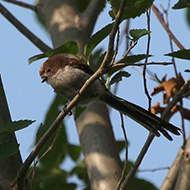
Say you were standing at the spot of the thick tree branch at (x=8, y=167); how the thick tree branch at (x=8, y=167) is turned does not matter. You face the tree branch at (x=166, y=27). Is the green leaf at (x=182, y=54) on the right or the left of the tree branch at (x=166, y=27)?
right

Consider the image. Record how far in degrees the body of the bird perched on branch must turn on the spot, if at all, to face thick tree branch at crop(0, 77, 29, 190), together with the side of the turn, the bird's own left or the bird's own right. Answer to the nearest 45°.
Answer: approximately 45° to the bird's own left

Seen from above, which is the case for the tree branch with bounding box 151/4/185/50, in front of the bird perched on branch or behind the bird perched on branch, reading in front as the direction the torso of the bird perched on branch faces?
behind

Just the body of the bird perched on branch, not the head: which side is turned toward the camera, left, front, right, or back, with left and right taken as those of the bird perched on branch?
left

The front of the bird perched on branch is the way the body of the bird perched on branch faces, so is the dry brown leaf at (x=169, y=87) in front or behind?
behind

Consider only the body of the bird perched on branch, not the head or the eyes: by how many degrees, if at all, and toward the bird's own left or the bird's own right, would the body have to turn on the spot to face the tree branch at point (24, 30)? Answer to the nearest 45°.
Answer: approximately 45° to the bird's own right
